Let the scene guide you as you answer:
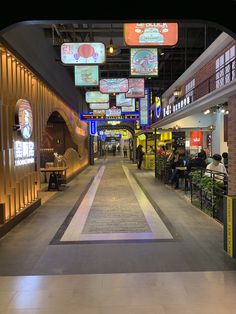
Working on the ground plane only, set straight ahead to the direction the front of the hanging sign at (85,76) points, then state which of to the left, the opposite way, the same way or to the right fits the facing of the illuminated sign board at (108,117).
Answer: the same way

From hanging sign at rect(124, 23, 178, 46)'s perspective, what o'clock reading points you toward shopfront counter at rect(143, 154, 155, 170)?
The shopfront counter is roughly at 6 o'clock from the hanging sign.

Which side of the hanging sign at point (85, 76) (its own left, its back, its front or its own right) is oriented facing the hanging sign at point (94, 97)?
back

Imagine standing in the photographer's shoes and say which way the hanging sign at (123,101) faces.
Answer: facing the viewer

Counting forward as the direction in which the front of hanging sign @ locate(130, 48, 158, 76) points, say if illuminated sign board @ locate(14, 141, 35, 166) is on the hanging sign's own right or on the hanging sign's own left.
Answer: on the hanging sign's own right

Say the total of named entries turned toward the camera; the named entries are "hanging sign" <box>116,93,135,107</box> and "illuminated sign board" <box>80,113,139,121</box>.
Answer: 2

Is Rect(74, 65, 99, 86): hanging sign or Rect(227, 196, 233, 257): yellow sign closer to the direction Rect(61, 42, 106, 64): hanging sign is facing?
the yellow sign

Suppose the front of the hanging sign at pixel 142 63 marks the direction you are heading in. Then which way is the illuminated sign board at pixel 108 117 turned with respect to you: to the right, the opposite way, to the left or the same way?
the same way

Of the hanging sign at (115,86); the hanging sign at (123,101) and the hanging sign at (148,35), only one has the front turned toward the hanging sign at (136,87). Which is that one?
the hanging sign at (123,101)

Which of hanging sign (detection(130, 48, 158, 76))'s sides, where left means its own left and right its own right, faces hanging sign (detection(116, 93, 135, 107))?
back

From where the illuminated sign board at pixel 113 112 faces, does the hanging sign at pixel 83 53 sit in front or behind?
in front

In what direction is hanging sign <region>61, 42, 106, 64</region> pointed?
toward the camera

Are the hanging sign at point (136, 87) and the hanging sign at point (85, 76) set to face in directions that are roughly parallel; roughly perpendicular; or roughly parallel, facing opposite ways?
roughly parallel

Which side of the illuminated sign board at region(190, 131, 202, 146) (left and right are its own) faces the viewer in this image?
front

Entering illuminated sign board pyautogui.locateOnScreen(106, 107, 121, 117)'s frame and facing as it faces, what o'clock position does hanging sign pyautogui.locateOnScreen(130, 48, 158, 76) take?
The hanging sign is roughly at 12 o'clock from the illuminated sign board.

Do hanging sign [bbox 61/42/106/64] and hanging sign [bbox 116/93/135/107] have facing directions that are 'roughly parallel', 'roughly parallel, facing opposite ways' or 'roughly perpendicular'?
roughly parallel

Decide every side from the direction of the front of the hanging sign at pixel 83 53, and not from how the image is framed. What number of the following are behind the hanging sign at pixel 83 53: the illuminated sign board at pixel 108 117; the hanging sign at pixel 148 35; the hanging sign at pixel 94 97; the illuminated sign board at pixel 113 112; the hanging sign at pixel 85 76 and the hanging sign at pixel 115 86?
5
